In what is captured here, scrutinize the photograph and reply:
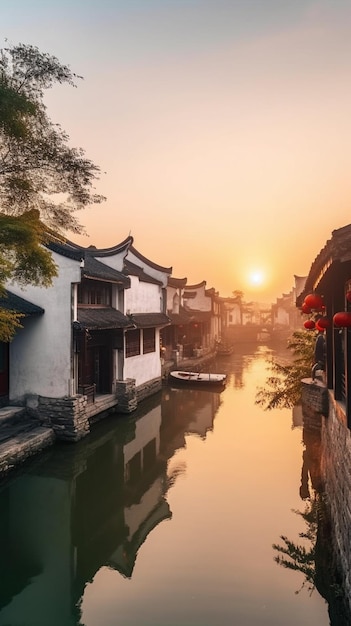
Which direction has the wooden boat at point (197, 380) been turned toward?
to the viewer's left

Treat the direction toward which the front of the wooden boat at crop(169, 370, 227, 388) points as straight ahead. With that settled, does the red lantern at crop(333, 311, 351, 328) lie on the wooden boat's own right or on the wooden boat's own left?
on the wooden boat's own left
